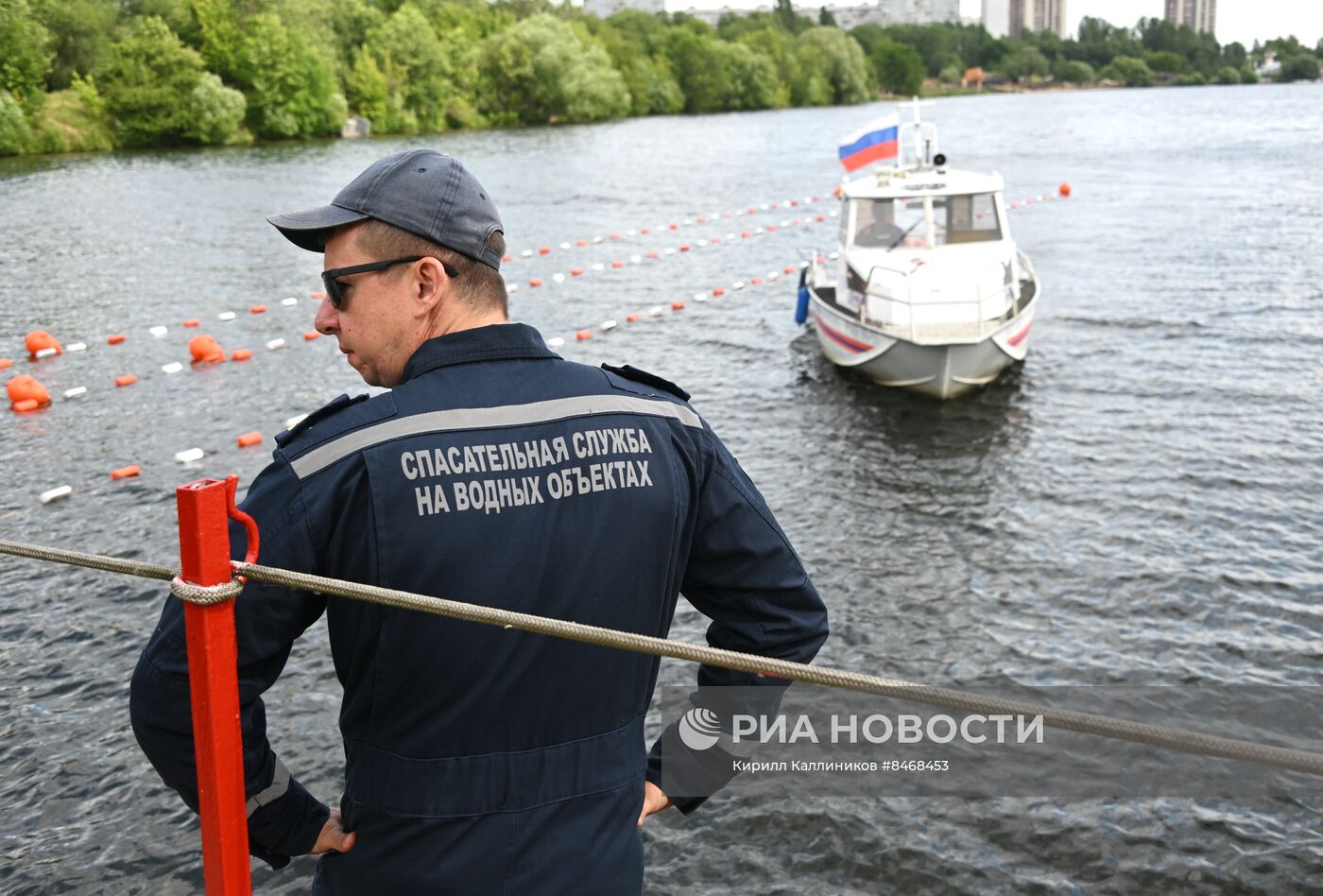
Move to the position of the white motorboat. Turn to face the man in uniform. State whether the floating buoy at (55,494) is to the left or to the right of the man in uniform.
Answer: right

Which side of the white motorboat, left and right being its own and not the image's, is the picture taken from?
front

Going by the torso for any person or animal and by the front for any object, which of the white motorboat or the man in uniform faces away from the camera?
the man in uniform

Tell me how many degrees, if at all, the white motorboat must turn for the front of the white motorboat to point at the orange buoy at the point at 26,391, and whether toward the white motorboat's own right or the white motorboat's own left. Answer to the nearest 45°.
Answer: approximately 90° to the white motorboat's own right

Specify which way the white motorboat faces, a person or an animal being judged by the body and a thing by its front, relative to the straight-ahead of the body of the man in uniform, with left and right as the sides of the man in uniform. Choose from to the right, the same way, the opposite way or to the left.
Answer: the opposite way

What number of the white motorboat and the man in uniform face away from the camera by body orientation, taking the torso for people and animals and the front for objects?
1

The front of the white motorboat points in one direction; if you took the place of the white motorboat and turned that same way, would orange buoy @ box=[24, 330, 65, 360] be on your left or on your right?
on your right

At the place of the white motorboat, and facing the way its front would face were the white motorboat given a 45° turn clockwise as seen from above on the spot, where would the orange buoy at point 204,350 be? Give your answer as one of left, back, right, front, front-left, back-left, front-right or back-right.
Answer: front-right

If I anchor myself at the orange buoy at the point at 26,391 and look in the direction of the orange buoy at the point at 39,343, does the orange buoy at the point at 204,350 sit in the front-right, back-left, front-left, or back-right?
front-right

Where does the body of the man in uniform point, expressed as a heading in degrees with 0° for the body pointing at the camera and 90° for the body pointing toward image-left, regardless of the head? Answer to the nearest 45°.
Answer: approximately 180°

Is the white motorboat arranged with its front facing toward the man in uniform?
yes

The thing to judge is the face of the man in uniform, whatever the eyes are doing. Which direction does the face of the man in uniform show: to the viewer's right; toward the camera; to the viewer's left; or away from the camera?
to the viewer's left

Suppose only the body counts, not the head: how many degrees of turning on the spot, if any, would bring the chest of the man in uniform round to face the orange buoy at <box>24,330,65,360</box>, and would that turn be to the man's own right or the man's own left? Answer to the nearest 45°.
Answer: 0° — they already face it

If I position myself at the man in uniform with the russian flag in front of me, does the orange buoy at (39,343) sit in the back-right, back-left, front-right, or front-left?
front-left
